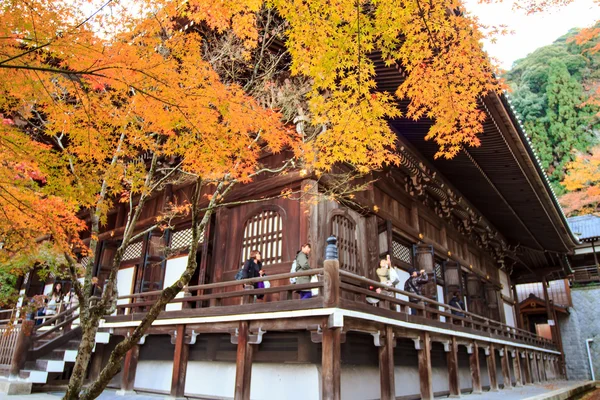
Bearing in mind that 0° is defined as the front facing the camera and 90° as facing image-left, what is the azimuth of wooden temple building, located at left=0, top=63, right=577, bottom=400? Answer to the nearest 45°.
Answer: approximately 45°
